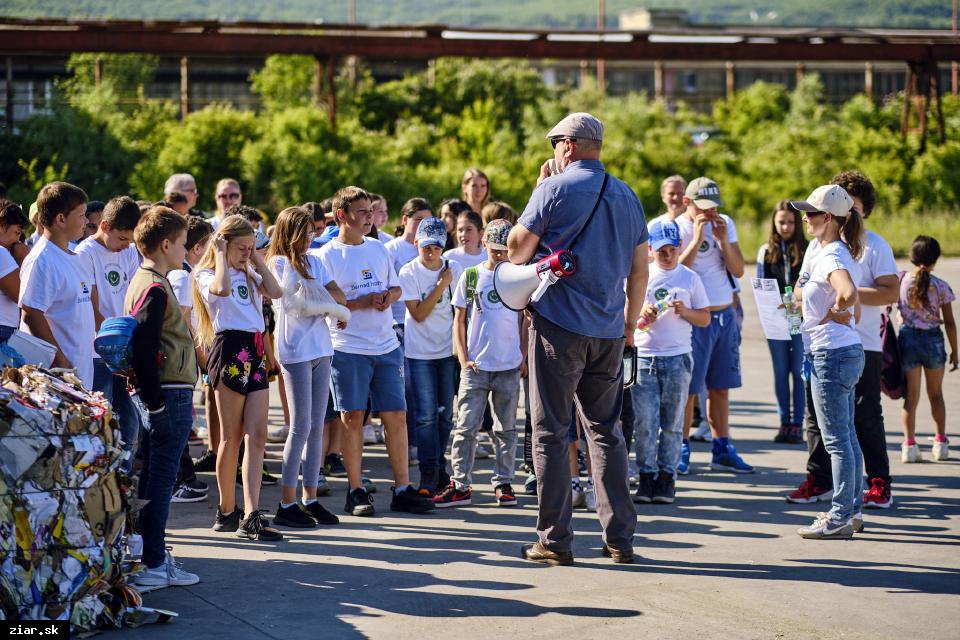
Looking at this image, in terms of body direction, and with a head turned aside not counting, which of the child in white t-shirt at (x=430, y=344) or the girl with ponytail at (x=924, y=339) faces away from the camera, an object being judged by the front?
the girl with ponytail

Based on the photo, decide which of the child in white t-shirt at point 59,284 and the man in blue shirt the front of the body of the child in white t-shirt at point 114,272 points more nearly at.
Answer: the man in blue shirt

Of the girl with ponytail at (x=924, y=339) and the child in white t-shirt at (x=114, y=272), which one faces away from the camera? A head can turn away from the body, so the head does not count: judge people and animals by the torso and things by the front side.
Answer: the girl with ponytail

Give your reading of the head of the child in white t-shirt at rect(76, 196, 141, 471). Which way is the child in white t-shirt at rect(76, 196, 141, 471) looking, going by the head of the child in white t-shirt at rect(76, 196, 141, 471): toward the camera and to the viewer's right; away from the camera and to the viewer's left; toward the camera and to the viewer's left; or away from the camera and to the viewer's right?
toward the camera and to the viewer's right

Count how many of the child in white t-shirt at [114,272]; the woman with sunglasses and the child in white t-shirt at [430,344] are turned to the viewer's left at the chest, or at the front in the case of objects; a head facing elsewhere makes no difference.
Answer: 1

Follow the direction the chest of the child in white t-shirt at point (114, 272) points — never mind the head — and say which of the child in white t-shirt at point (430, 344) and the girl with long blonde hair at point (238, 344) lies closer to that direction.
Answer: the girl with long blonde hair

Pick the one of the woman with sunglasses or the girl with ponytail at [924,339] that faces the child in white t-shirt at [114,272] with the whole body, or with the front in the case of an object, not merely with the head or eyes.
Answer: the woman with sunglasses

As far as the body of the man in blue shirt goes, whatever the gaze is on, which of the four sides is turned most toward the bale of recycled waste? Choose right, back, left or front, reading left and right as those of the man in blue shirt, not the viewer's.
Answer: left

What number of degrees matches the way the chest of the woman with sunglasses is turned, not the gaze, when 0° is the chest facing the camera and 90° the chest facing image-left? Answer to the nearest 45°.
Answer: approximately 90°

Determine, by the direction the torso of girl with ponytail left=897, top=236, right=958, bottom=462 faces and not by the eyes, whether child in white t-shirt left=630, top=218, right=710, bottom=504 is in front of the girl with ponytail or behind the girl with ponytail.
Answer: behind

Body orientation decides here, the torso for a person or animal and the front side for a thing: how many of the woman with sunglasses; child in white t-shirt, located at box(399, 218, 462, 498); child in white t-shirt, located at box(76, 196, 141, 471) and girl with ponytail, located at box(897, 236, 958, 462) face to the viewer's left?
1

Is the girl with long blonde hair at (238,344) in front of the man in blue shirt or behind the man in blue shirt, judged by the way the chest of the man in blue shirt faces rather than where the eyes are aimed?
in front

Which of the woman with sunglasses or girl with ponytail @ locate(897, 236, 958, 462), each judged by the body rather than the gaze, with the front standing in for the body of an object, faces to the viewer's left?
the woman with sunglasses
